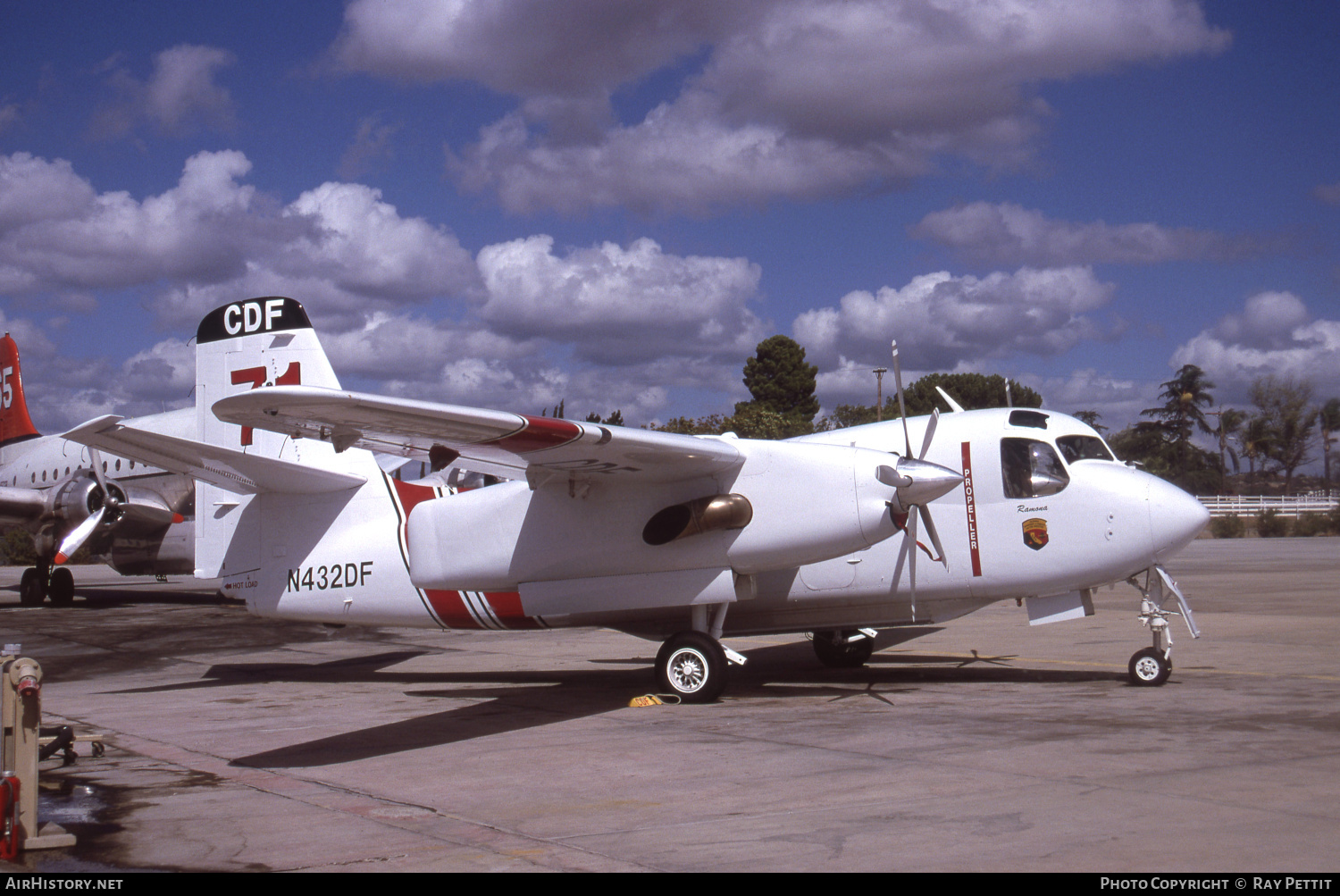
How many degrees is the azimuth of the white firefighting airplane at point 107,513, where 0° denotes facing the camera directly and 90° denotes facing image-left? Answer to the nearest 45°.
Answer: approximately 315°
